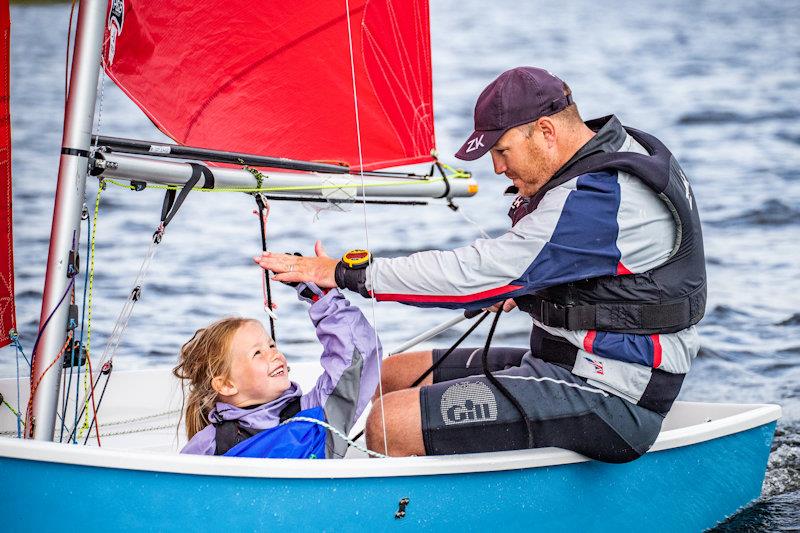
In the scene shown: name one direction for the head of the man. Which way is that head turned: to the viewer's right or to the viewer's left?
to the viewer's left

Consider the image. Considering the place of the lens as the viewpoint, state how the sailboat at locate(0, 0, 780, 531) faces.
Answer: facing to the left of the viewer

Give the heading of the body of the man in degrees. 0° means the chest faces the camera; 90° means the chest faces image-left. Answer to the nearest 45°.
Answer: approximately 90°

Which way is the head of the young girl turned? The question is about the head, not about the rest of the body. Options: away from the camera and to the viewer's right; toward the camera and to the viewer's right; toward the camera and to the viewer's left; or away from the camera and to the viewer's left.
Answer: toward the camera and to the viewer's right

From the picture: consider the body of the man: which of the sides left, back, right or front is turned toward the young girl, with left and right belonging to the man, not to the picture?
front
